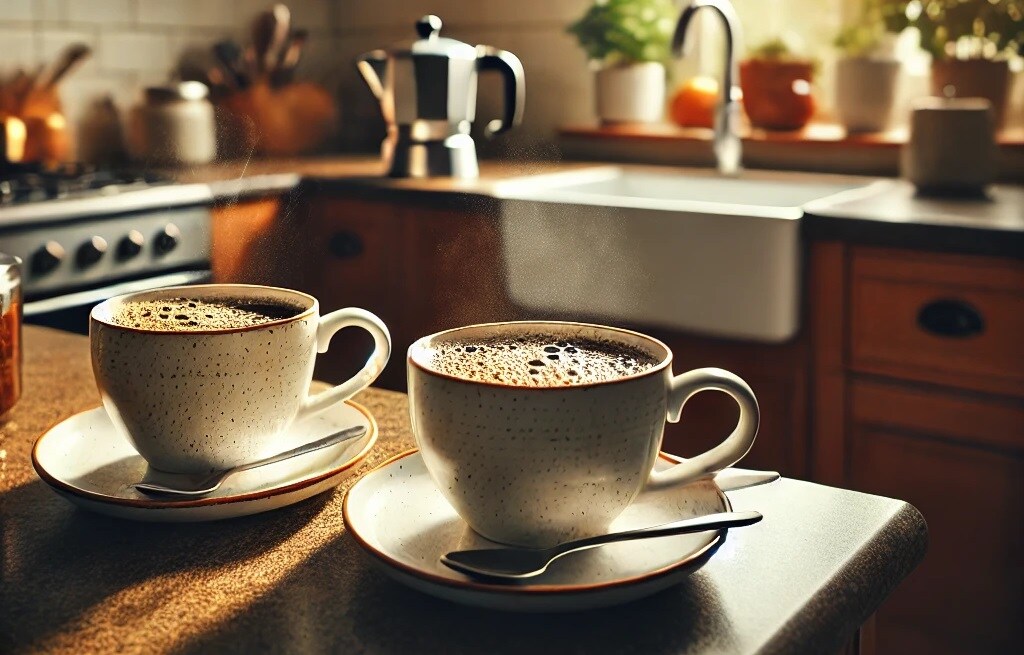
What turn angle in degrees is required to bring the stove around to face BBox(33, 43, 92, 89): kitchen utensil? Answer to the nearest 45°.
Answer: approximately 135° to its left

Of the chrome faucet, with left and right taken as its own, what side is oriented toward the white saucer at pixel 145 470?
front

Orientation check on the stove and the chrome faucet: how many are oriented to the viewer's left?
1

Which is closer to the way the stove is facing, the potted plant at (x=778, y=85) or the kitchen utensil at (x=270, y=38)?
the potted plant

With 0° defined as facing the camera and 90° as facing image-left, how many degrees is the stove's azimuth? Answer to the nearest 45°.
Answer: approximately 315°

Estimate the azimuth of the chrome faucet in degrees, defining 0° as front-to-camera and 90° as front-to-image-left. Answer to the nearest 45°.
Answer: approximately 90°

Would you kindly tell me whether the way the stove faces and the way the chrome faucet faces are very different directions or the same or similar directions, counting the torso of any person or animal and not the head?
very different directions

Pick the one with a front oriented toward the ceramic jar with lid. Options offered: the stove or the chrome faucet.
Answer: the chrome faucet

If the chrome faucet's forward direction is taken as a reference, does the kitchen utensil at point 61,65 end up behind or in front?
in front

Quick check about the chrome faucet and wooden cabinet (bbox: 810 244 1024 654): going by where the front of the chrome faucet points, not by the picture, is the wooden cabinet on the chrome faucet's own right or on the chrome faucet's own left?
on the chrome faucet's own left
